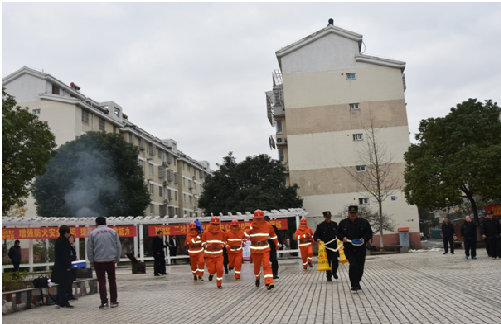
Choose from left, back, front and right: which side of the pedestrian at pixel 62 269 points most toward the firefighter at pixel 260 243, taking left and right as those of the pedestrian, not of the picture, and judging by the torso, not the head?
front

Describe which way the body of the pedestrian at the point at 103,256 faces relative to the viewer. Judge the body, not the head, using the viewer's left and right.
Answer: facing away from the viewer

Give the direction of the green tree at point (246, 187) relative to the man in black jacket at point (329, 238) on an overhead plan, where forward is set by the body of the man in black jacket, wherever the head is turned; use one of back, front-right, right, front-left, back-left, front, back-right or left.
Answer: back

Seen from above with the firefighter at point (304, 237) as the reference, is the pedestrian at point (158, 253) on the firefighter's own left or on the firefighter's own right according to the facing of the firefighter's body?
on the firefighter's own right

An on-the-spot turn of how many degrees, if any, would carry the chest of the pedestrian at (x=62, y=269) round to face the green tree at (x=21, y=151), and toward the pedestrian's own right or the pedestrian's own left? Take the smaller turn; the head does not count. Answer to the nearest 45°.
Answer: approximately 90° to the pedestrian's own left

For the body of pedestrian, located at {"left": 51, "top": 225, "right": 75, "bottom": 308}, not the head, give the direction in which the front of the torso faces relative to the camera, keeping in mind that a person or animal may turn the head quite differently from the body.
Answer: to the viewer's right

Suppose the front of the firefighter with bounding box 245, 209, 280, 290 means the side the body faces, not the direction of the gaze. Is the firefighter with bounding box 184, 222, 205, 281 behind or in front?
behind

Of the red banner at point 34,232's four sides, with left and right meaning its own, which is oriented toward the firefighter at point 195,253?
front
